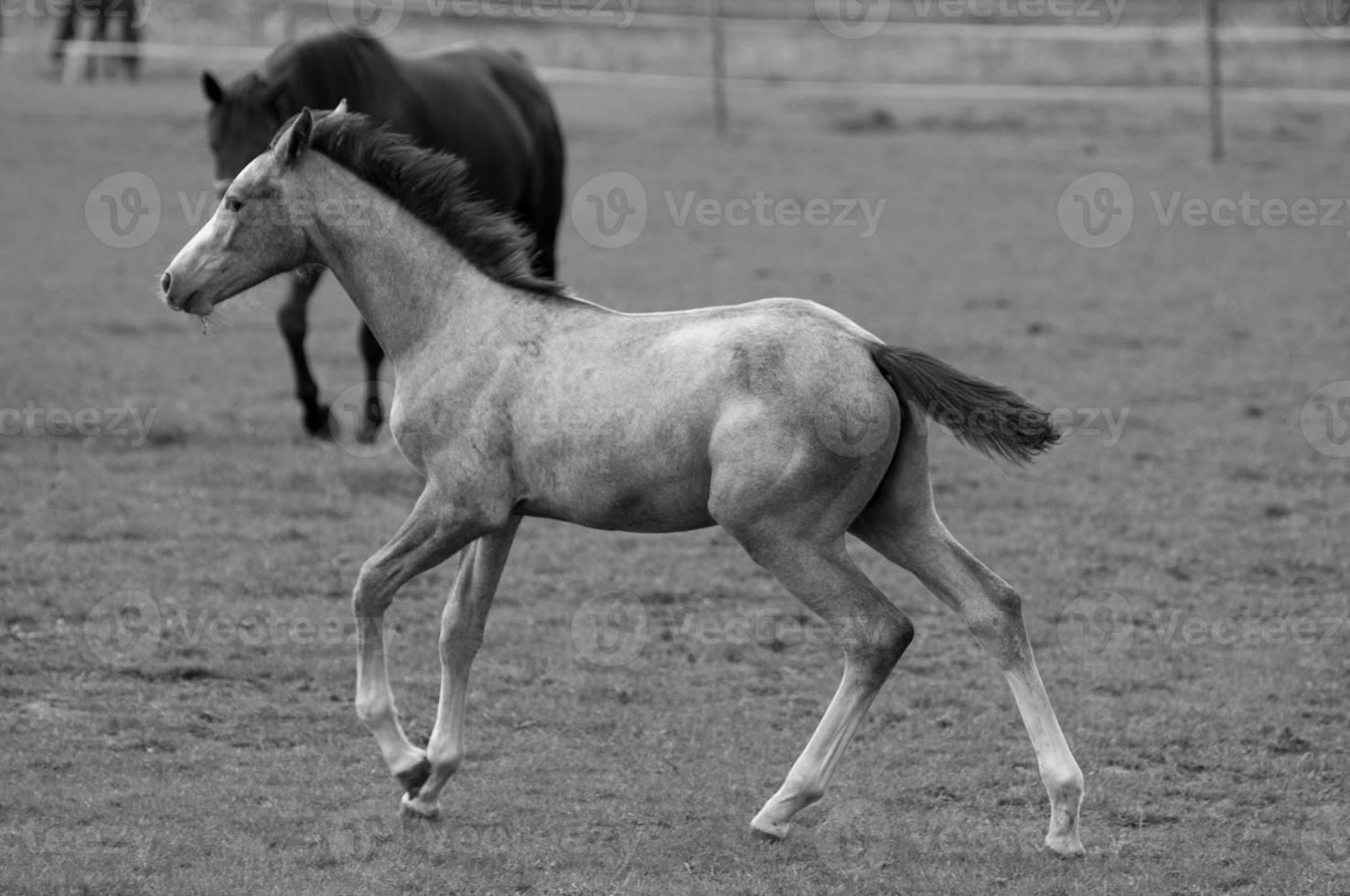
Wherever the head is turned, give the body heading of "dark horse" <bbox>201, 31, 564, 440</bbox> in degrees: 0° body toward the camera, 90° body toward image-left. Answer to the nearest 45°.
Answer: approximately 45°

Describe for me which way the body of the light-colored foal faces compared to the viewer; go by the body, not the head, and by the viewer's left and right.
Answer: facing to the left of the viewer

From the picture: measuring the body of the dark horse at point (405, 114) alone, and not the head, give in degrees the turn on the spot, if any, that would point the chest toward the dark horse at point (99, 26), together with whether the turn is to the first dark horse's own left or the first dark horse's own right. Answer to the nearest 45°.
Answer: approximately 135° to the first dark horse's own right

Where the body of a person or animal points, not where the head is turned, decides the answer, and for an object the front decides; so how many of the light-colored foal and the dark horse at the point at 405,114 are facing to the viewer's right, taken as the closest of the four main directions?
0

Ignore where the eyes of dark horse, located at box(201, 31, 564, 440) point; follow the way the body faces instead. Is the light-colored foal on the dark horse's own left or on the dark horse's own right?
on the dark horse's own left

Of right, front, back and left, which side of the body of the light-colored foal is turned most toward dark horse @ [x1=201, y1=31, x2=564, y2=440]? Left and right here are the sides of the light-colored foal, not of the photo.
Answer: right
